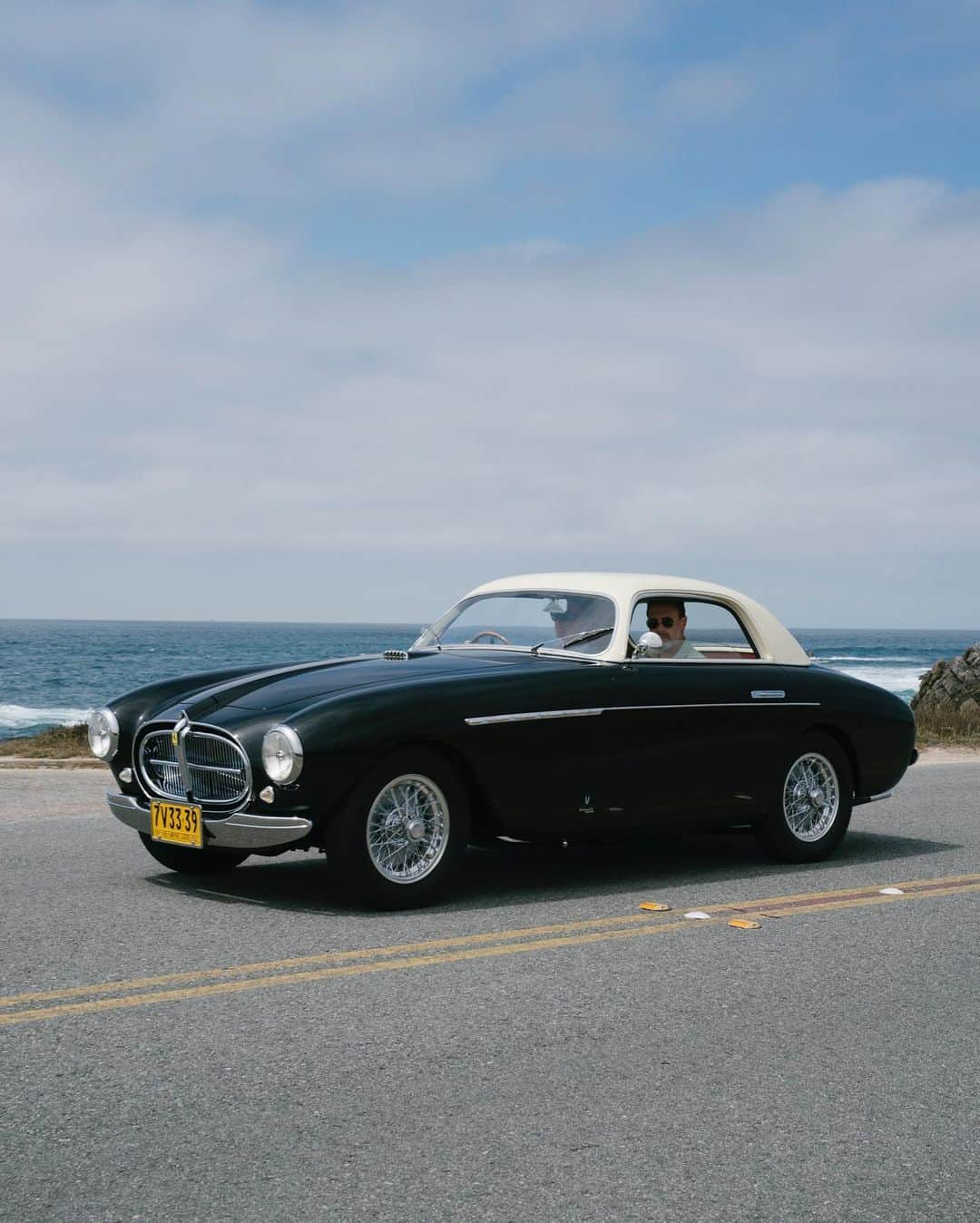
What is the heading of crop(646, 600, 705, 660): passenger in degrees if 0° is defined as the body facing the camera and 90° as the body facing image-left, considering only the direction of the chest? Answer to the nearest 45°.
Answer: approximately 45°

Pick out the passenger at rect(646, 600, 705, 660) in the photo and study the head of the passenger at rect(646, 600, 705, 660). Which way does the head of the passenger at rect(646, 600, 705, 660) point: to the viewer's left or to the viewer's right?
to the viewer's left

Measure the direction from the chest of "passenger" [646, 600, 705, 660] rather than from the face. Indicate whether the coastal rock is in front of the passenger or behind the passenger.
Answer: behind

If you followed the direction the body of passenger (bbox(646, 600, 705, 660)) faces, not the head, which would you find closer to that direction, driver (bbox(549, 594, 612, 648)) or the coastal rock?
the driver

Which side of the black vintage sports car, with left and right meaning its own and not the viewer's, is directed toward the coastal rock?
back

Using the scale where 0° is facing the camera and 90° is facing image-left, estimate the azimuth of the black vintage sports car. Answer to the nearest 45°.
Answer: approximately 45°

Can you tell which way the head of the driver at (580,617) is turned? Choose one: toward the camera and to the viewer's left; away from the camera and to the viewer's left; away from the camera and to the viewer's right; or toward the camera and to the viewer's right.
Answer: toward the camera and to the viewer's left

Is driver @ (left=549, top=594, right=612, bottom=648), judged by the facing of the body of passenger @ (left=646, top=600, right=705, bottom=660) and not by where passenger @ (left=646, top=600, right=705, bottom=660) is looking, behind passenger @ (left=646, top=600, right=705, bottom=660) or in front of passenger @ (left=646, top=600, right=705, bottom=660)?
in front
